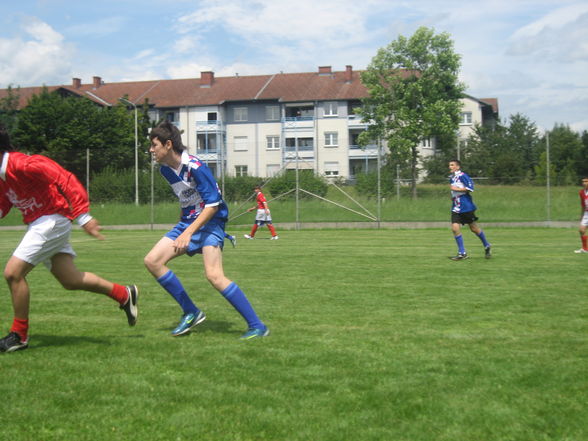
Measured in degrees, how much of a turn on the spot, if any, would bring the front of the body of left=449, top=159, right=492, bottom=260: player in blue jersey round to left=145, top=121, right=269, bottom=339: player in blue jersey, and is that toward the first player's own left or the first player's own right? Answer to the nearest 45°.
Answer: approximately 45° to the first player's own left

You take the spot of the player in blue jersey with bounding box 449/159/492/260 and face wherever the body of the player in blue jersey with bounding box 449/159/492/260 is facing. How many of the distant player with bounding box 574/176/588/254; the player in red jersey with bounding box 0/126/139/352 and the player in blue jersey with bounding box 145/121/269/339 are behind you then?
1

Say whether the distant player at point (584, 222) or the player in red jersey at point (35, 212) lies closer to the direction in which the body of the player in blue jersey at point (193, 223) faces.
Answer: the player in red jersey

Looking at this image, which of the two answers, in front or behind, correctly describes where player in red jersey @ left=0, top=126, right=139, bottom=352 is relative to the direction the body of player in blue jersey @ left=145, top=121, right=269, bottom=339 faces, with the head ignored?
in front

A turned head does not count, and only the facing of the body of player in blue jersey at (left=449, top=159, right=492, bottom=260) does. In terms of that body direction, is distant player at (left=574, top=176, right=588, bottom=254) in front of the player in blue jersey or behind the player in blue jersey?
behind

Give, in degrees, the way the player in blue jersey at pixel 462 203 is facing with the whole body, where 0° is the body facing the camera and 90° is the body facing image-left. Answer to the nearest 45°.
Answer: approximately 45°

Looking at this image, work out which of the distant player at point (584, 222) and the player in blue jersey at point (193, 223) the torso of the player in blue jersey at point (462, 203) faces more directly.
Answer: the player in blue jersey

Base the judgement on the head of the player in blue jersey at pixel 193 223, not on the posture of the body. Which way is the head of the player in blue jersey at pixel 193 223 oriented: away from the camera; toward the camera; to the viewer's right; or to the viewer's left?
to the viewer's left

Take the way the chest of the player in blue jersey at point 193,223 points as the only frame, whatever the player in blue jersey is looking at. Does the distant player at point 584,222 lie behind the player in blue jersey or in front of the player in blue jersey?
behind
